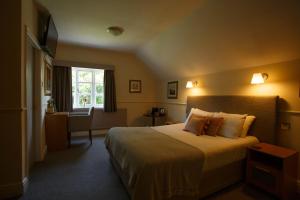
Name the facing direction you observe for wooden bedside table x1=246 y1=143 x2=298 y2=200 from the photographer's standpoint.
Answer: facing the viewer and to the left of the viewer

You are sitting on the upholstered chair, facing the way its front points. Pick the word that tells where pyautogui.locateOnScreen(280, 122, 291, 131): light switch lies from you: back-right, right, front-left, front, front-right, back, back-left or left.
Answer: back-left

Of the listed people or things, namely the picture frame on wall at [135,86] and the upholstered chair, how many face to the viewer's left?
1

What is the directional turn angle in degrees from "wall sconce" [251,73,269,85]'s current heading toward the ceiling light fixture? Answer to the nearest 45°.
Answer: approximately 45° to its right

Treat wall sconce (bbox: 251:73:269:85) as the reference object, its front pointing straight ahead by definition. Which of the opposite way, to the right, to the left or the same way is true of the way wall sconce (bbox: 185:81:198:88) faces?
the same way

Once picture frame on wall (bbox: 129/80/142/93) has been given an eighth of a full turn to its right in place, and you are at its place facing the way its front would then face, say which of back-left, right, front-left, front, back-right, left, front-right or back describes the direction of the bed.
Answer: front-left

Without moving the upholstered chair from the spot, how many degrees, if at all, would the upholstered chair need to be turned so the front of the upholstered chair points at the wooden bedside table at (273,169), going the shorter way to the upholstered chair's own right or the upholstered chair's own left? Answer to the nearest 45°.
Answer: approximately 135° to the upholstered chair's own left

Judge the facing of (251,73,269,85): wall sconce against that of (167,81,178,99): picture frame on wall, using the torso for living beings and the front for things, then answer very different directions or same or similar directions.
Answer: same or similar directions

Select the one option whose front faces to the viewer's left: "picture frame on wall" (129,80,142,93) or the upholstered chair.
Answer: the upholstered chair

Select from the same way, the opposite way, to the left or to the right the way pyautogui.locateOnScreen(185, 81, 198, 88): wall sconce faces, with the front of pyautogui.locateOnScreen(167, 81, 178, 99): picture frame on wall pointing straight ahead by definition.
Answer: the same way

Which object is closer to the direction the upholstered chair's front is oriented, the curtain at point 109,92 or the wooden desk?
the wooden desk

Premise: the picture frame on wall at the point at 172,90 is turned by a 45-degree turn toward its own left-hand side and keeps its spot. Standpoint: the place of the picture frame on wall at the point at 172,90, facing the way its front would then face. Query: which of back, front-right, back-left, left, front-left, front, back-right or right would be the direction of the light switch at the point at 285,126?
front-left

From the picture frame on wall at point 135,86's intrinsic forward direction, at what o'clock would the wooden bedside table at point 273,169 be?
The wooden bedside table is roughly at 11 o'clock from the picture frame on wall.

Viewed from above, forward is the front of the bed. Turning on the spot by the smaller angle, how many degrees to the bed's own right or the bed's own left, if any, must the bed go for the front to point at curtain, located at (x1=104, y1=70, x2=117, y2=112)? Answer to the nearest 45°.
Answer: approximately 90° to the bed's own right

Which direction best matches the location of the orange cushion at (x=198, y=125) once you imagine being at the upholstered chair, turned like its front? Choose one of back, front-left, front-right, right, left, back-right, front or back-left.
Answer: back-left

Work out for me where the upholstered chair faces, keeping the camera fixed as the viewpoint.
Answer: facing to the left of the viewer
